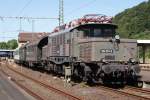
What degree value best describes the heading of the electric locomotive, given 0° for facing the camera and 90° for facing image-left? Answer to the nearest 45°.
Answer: approximately 315°
